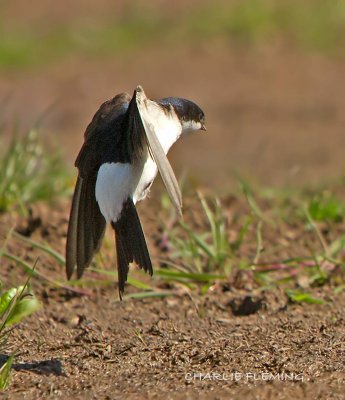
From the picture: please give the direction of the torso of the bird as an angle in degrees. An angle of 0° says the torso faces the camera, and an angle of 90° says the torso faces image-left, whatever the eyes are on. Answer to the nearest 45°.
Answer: approximately 225°
